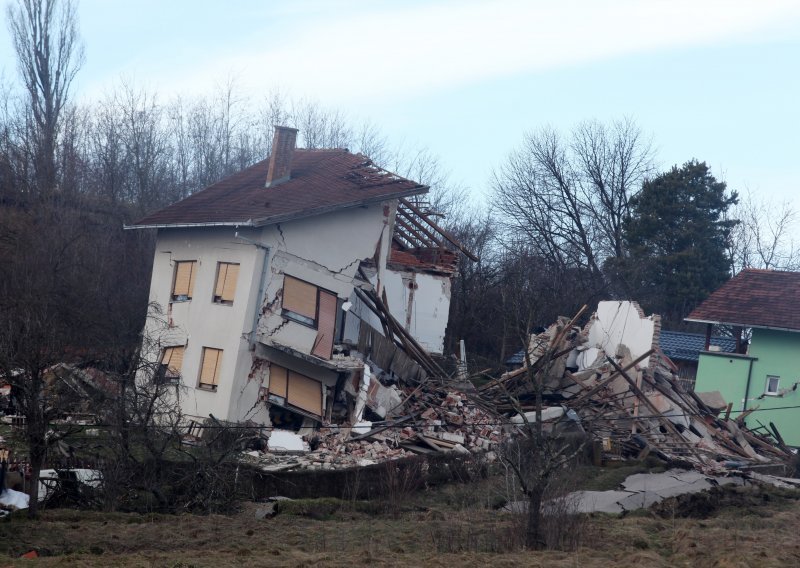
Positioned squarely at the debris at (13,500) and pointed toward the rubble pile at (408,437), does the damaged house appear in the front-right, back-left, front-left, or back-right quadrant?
front-left

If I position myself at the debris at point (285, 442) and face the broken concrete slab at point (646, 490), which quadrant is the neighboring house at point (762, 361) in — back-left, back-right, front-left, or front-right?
front-left

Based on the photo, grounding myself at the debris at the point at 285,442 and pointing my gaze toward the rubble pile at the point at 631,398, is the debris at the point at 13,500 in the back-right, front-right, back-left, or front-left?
back-right
